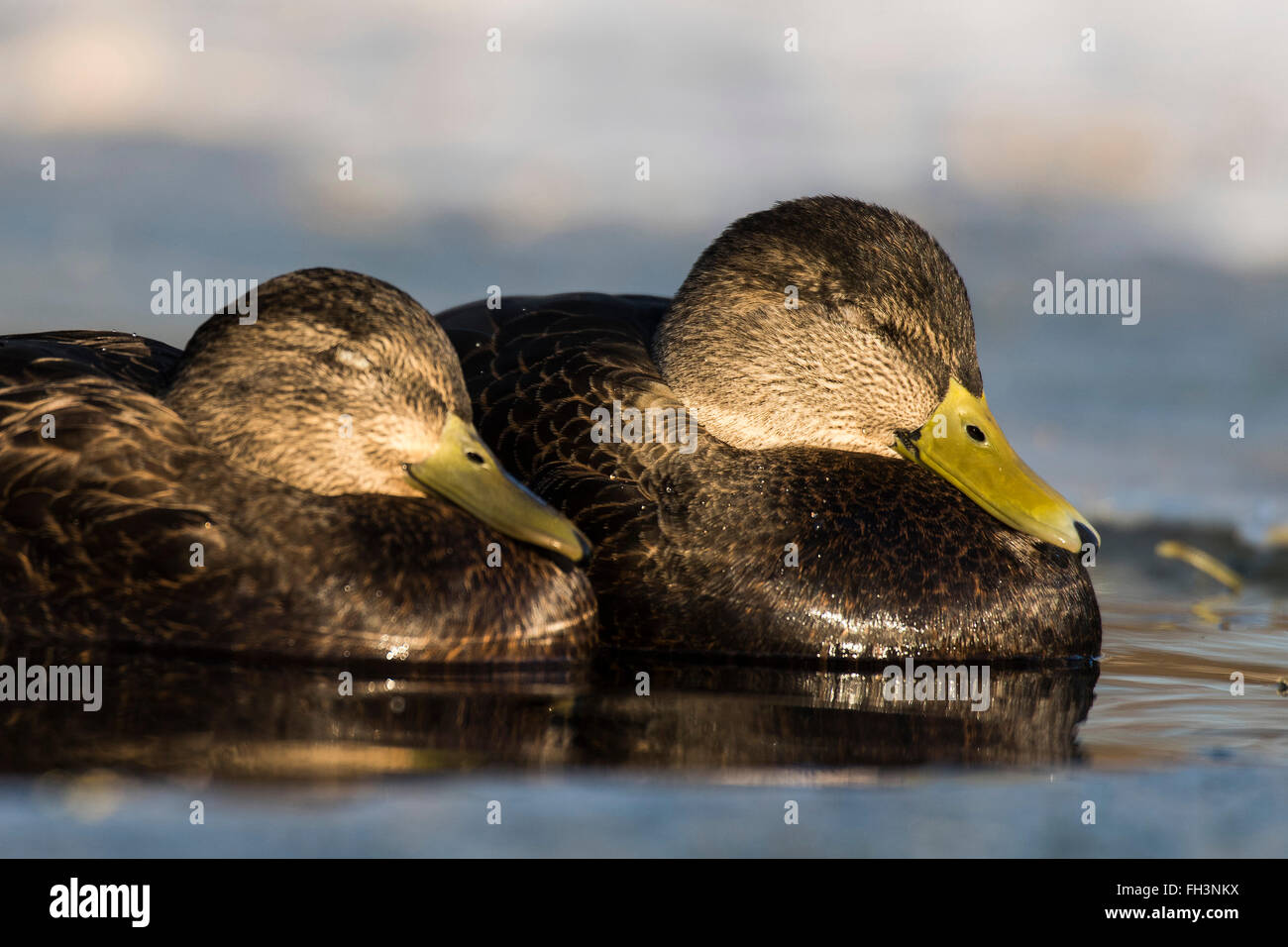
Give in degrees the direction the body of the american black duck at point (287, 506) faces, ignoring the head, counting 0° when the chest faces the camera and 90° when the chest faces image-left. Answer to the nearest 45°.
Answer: approximately 270°
